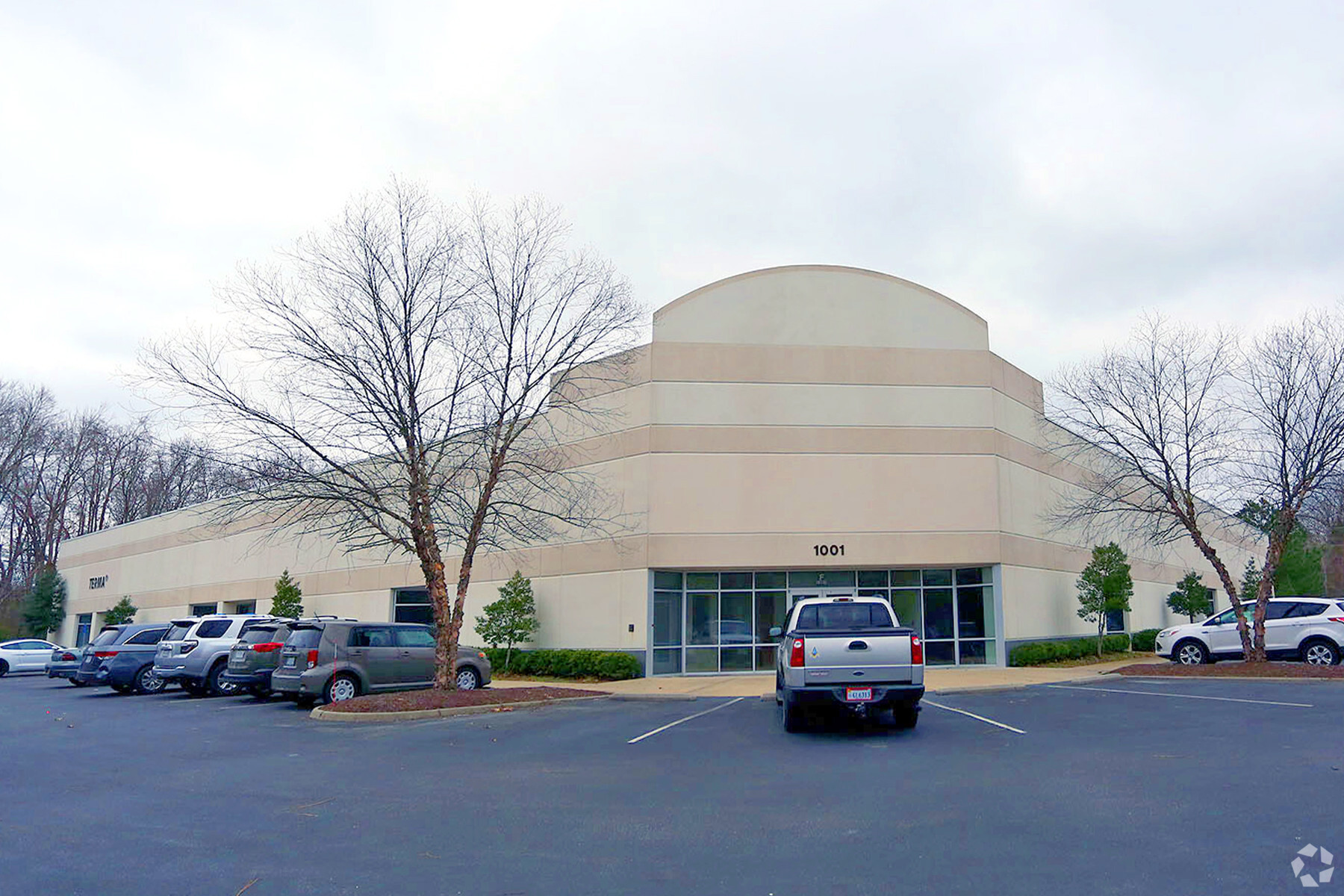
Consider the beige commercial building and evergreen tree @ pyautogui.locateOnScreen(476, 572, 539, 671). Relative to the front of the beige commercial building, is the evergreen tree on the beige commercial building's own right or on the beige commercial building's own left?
on the beige commercial building's own right

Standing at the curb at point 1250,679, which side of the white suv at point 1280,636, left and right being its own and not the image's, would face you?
left

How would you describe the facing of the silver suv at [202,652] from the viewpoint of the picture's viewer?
facing away from the viewer and to the right of the viewer

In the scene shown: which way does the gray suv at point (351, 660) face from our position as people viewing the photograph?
facing away from the viewer and to the right of the viewer

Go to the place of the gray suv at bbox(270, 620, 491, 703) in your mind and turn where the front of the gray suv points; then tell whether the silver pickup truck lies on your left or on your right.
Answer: on your right

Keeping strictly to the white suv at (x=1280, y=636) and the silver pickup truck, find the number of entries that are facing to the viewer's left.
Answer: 1

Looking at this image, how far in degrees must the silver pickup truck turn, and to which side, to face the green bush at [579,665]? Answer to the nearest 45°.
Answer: approximately 45° to its left

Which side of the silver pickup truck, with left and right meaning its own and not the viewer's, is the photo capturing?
back

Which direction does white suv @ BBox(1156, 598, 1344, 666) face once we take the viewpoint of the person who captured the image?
facing to the left of the viewer

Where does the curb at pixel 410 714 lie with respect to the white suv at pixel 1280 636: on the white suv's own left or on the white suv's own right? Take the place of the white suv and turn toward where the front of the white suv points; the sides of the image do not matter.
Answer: on the white suv's own left

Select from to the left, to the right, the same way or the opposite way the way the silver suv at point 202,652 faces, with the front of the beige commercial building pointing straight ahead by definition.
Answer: the opposite way
